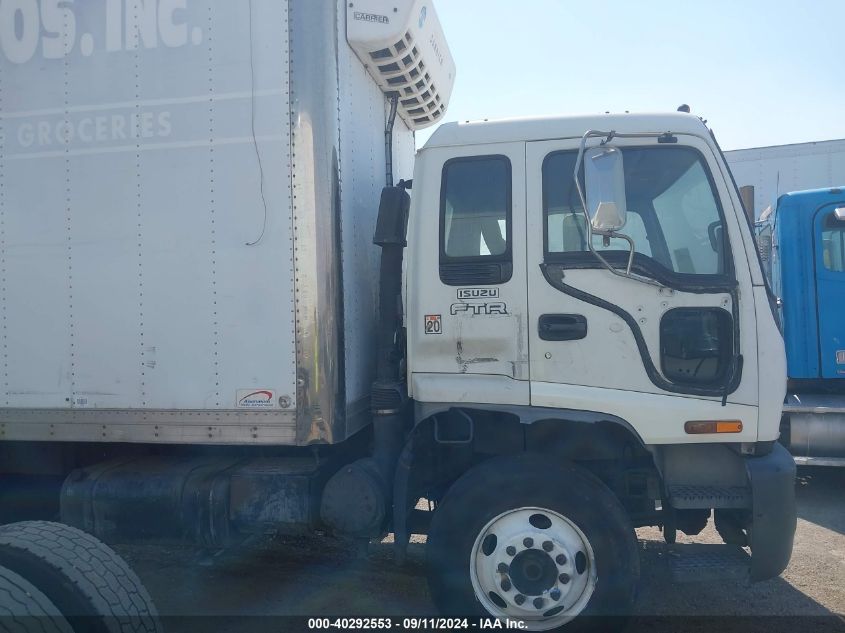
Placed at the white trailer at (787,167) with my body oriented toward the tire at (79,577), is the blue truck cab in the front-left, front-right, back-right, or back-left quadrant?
front-left

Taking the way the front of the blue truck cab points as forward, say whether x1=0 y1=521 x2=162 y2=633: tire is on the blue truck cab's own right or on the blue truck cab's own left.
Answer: on the blue truck cab's own right

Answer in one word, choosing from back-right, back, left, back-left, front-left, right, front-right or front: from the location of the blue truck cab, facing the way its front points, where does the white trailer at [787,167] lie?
left

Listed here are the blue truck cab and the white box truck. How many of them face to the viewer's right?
2

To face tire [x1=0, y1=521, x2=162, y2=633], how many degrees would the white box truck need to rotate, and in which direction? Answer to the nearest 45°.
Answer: approximately 135° to its right

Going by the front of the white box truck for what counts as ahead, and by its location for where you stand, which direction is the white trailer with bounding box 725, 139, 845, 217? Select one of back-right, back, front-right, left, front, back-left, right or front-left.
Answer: front-left

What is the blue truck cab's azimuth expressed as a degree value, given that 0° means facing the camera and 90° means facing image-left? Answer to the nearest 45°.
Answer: approximately 270°

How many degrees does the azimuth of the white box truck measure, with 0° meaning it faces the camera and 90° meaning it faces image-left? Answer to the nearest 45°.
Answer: approximately 270°

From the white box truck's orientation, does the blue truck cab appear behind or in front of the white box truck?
in front

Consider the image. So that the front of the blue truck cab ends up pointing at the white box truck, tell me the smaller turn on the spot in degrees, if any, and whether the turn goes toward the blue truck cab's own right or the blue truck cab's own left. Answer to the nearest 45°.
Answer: approximately 135° to the blue truck cab's own right
